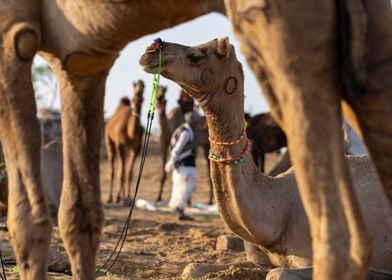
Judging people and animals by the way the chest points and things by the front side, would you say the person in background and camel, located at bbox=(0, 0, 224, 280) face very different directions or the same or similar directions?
very different directions

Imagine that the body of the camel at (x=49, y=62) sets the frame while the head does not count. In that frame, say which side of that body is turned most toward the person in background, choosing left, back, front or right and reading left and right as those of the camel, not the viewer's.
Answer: right

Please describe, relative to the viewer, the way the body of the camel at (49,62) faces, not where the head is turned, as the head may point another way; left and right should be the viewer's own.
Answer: facing to the left of the viewer

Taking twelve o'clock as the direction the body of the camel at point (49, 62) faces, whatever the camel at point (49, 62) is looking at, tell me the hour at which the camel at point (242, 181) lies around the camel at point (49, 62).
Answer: the camel at point (242, 181) is roughly at 4 o'clock from the camel at point (49, 62).

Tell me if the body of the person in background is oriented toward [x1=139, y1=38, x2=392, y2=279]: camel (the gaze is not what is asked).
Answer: no

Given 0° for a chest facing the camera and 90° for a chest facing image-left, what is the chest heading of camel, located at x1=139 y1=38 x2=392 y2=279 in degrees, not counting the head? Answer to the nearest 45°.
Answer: approximately 90°

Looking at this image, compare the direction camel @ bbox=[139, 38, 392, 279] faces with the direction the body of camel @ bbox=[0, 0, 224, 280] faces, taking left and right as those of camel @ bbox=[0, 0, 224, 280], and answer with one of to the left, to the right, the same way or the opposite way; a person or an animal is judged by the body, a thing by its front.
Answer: the same way

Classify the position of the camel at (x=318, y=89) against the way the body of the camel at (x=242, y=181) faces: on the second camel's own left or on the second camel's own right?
on the second camel's own left
